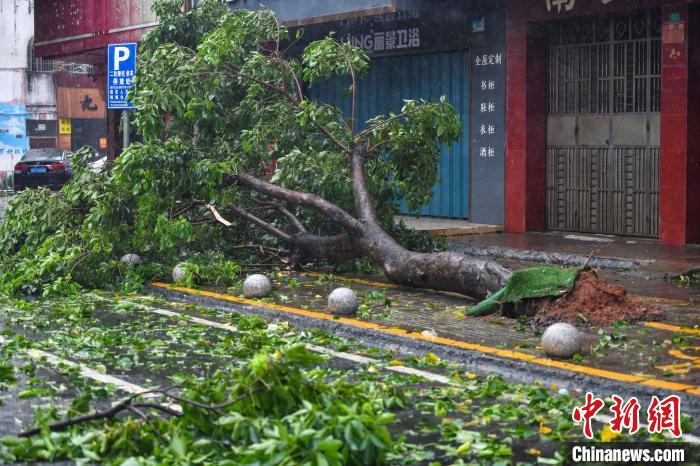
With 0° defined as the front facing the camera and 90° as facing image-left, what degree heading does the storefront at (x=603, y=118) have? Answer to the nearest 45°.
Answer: approximately 45°

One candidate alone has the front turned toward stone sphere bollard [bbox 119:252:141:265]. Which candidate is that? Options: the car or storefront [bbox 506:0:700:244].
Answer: the storefront

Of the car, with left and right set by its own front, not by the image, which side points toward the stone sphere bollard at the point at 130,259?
back

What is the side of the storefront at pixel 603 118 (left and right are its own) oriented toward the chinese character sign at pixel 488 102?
right

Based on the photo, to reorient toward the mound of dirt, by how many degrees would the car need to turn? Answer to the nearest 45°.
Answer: approximately 180°

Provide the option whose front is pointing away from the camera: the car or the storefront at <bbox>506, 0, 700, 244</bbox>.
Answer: the car

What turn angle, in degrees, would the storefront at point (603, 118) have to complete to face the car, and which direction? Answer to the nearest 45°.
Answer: approximately 90° to its right

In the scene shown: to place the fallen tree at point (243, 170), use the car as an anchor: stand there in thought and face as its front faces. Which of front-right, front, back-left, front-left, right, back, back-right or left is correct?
back

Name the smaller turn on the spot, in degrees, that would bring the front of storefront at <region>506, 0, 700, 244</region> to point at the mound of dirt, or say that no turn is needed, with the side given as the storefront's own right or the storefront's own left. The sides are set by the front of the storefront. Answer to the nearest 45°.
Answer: approximately 45° to the storefront's own left

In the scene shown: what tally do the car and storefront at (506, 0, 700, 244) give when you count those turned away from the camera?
1

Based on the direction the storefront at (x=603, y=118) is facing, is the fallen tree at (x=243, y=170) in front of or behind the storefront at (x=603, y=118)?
in front

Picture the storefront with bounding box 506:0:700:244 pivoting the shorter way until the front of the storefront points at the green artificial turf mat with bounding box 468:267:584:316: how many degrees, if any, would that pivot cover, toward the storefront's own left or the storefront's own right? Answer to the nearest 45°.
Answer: approximately 45° to the storefront's own left

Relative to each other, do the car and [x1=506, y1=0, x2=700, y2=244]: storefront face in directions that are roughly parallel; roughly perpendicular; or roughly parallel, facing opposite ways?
roughly perpendicular

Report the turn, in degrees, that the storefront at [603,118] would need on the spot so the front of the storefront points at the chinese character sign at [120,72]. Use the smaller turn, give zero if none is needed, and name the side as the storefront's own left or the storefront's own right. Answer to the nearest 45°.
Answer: approximately 45° to the storefront's own right
